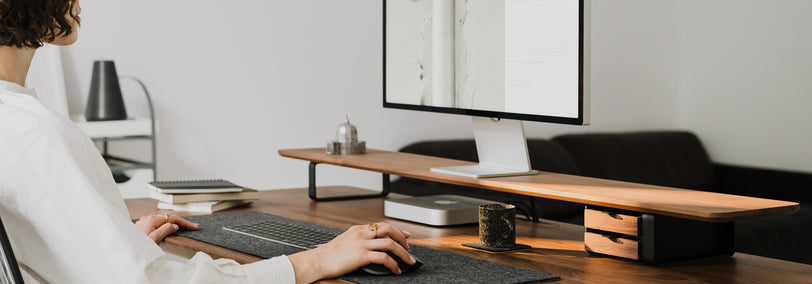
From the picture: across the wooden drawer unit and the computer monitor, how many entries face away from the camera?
0

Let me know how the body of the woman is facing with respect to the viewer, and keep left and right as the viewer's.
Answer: facing away from the viewer and to the right of the viewer

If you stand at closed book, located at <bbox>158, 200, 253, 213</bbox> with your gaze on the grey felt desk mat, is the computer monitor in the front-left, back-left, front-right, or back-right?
front-left

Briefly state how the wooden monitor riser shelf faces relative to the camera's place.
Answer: facing the viewer and to the left of the viewer

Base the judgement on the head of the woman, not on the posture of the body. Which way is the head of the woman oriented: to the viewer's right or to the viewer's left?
to the viewer's right

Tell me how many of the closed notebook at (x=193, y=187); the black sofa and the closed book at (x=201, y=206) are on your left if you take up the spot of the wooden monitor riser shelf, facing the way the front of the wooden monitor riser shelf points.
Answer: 0

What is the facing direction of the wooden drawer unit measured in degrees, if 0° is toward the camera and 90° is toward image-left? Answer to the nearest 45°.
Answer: approximately 45°

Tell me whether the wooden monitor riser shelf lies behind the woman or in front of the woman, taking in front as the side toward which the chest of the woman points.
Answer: in front

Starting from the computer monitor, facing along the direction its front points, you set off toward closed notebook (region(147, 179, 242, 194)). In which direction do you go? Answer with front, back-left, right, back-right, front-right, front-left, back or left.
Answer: front-right

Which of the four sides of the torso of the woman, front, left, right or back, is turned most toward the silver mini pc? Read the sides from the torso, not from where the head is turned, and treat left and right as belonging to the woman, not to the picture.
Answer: front

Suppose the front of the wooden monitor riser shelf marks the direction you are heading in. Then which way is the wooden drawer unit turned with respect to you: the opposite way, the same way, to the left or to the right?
the same way

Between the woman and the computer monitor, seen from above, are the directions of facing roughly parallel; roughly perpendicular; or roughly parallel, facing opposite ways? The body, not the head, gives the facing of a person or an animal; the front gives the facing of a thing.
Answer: roughly parallel, facing opposite ways

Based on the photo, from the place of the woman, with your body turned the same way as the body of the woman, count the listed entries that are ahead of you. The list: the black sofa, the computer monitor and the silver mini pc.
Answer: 3

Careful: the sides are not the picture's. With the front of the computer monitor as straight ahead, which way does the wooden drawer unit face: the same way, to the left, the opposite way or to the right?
the same way

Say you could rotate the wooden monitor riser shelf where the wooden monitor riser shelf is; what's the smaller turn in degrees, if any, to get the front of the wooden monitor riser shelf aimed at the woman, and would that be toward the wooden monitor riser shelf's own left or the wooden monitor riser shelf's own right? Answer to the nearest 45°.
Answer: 0° — it already faces them

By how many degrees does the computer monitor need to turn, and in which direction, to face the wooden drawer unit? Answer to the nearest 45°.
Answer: approximately 90° to its left
